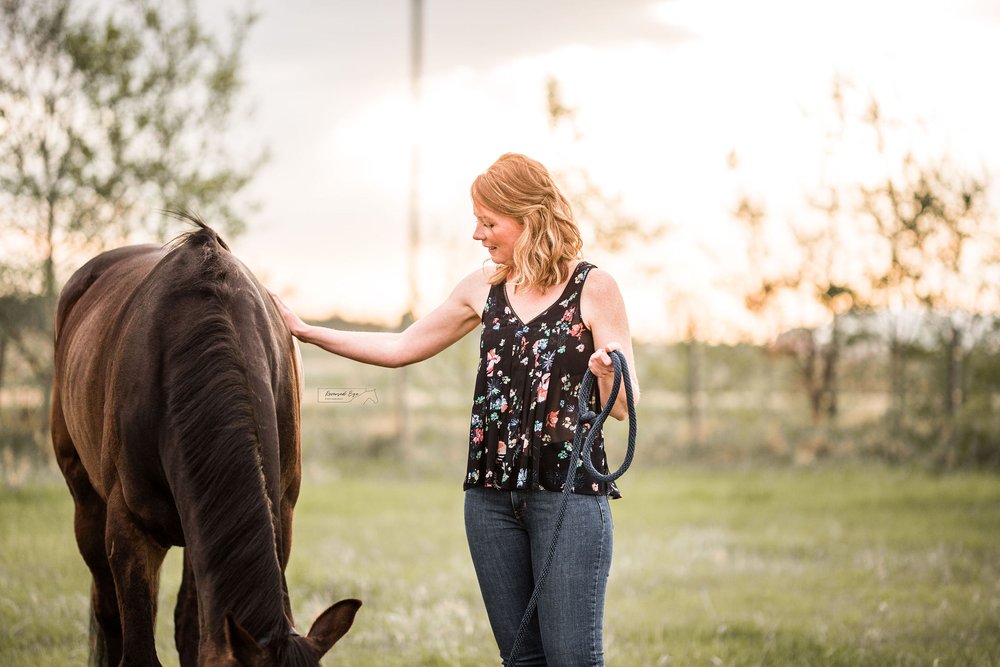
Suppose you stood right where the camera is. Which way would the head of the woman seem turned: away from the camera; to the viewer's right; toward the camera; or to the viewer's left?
to the viewer's left

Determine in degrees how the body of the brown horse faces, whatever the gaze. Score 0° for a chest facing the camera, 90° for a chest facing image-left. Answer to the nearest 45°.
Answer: approximately 315°
